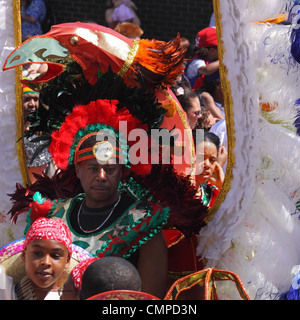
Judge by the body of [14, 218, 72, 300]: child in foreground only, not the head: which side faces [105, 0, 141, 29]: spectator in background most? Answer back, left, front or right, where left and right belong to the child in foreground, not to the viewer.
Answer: back

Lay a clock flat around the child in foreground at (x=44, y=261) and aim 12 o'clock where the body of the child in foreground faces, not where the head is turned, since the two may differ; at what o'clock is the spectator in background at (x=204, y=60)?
The spectator in background is roughly at 7 o'clock from the child in foreground.

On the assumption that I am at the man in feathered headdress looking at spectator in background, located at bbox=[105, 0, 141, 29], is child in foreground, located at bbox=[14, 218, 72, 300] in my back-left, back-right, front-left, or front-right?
back-left

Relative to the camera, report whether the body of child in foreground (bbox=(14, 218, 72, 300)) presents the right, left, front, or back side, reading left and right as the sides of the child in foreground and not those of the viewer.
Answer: front

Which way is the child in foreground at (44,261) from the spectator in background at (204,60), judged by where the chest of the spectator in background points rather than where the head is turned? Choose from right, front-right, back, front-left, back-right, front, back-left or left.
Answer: right

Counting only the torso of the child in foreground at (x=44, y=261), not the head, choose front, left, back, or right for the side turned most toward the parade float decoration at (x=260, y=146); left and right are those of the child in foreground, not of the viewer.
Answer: left
